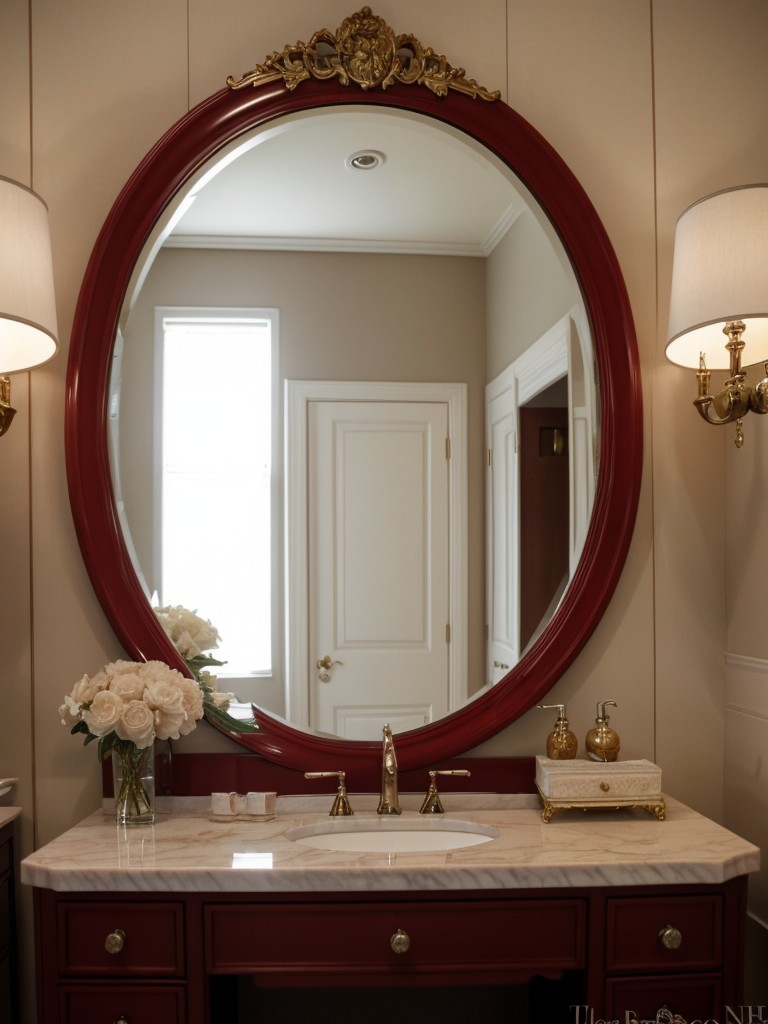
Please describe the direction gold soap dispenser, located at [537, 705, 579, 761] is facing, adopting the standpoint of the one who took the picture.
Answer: facing to the left of the viewer

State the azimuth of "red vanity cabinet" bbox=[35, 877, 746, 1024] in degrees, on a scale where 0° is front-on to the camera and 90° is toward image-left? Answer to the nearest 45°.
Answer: approximately 0°

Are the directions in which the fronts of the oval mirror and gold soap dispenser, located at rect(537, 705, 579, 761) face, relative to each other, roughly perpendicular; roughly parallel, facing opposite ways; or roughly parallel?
roughly perpendicular
